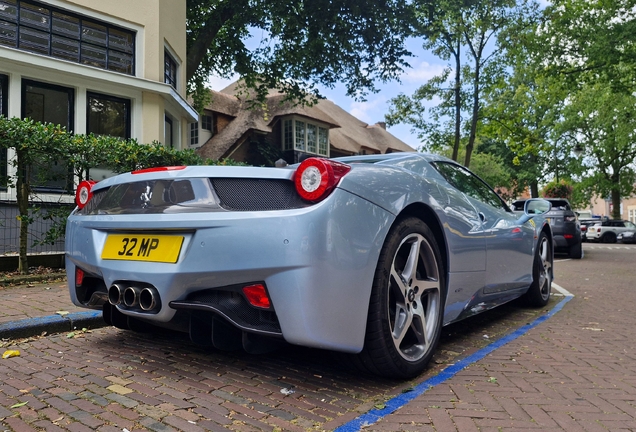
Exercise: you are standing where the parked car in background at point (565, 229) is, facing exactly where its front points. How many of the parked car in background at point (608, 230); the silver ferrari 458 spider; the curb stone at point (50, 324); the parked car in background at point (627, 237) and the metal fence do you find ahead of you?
2

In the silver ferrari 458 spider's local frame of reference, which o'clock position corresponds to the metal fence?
The metal fence is roughly at 9 o'clock from the silver ferrari 458 spider.

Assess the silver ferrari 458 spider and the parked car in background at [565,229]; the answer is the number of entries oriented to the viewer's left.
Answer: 0

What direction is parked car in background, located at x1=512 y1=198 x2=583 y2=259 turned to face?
away from the camera

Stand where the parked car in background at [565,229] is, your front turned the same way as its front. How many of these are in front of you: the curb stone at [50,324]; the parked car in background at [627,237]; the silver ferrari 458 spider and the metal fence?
1

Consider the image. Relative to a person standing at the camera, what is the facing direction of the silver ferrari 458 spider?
facing away from the viewer and to the right of the viewer

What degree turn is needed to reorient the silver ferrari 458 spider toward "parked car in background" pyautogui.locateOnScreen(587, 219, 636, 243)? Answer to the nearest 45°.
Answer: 0° — it already faces it

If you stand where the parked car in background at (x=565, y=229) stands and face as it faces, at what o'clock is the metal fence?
The metal fence is roughly at 7 o'clock from the parked car in background.

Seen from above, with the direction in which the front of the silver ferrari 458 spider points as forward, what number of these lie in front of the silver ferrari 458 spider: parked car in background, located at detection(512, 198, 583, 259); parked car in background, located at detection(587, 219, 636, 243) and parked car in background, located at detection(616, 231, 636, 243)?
3

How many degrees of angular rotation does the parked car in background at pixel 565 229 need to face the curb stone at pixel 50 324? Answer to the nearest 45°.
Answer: approximately 180°

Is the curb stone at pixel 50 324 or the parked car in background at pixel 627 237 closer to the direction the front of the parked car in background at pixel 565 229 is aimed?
the parked car in background

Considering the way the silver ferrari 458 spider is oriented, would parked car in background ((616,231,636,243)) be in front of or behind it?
in front

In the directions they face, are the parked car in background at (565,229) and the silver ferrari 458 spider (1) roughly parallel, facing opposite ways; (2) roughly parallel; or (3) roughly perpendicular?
roughly parallel

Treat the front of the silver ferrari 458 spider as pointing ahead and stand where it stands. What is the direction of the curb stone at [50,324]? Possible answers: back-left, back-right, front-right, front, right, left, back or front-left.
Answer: left

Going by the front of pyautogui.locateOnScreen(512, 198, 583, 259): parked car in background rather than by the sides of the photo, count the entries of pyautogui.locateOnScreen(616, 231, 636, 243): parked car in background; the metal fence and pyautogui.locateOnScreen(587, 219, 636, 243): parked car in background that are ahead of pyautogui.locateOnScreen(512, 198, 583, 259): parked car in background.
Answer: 2
